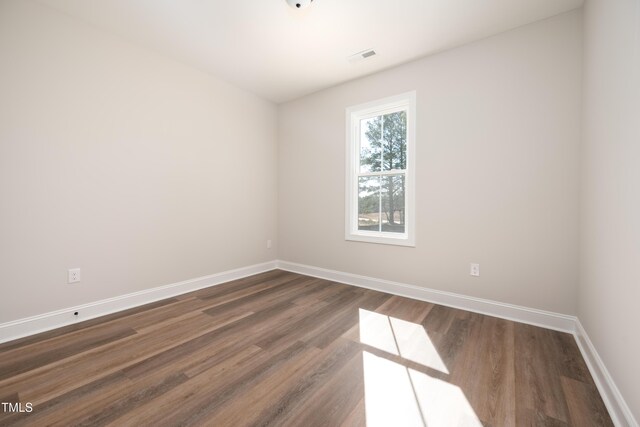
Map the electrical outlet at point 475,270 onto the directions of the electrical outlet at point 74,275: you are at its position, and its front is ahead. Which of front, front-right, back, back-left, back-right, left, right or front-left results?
front-left

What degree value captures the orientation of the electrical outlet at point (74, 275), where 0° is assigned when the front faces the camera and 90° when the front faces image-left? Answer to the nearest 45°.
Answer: approximately 0°

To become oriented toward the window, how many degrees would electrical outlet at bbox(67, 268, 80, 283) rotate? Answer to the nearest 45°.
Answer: approximately 45° to its left

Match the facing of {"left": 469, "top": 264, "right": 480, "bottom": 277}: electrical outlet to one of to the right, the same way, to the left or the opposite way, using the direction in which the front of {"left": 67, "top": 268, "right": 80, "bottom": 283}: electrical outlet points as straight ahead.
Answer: to the right

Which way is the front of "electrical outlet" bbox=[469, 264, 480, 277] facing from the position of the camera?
facing the viewer

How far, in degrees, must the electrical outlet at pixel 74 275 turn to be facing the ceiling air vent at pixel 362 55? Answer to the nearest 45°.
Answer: approximately 45° to its left

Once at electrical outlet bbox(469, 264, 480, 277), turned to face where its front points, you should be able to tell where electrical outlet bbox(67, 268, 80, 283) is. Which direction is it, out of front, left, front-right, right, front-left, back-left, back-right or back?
front-right
